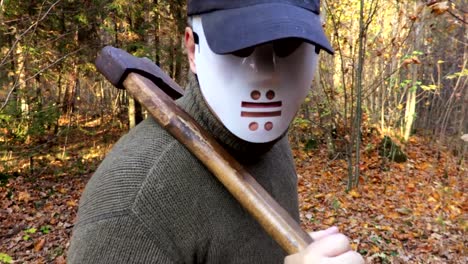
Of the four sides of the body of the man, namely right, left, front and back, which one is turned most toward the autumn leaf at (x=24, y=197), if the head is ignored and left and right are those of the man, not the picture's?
back

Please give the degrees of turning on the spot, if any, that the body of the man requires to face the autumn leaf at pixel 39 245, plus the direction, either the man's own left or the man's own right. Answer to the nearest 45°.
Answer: approximately 180°

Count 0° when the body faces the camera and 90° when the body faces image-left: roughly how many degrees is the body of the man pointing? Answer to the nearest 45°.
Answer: approximately 315°
